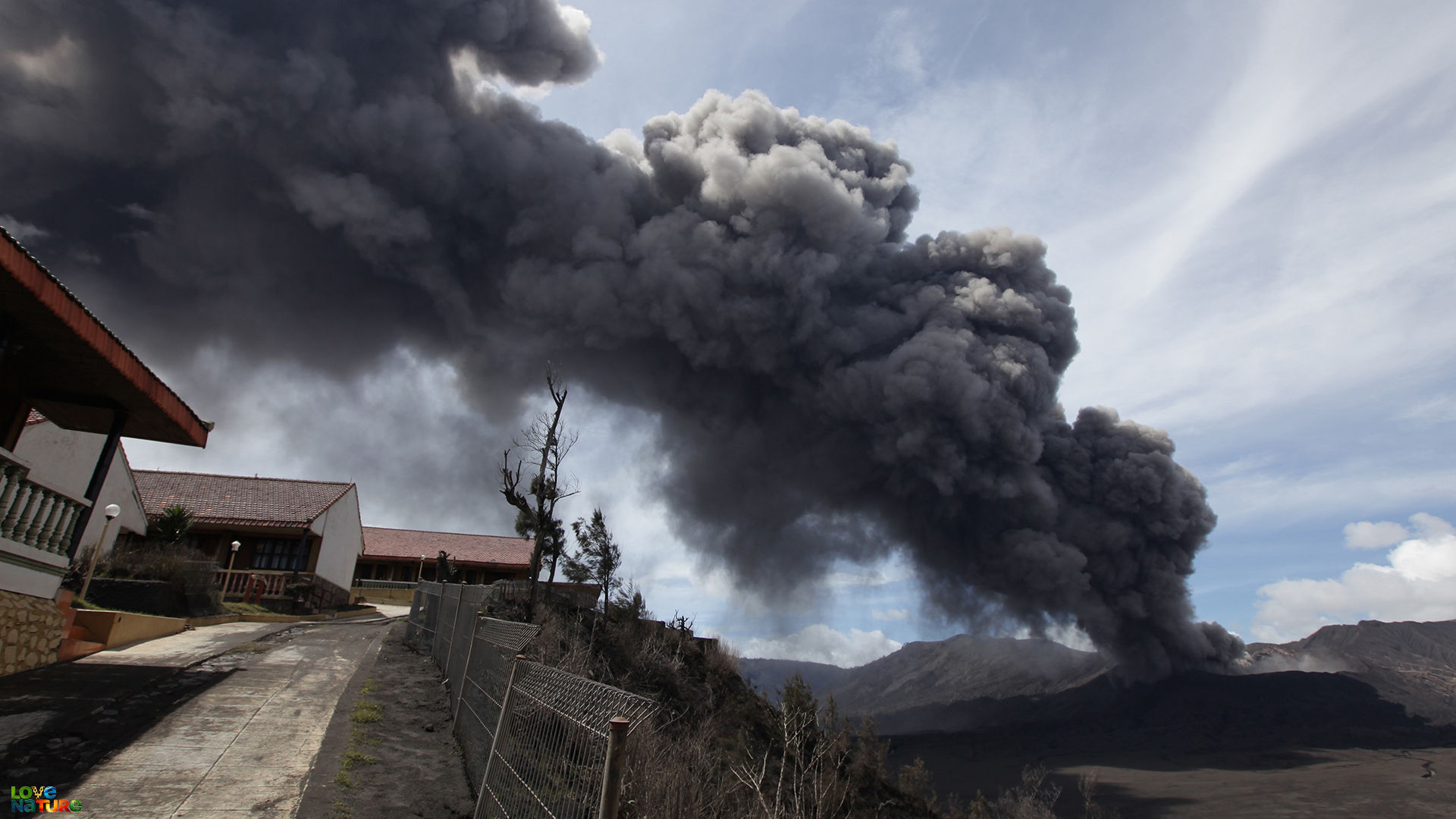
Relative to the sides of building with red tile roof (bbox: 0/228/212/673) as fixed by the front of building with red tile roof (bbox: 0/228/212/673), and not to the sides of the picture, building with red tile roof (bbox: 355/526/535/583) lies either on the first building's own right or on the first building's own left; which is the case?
on the first building's own left

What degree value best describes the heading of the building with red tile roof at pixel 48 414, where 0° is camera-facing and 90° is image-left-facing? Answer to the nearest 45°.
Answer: approximately 315°

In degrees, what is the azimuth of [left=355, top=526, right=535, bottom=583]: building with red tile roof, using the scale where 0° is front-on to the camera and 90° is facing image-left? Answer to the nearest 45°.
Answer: approximately 0°

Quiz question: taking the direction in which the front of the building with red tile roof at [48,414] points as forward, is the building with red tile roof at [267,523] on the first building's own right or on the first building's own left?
on the first building's own left

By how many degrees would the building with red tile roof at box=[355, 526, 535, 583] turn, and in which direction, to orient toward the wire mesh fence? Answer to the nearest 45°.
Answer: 0° — it already faces it

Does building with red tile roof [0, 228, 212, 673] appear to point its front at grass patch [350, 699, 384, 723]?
yes

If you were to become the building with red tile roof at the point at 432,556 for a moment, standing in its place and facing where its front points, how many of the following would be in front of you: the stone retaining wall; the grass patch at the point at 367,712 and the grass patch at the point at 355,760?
3

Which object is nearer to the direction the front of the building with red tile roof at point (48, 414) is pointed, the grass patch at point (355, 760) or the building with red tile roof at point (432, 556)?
the grass patch

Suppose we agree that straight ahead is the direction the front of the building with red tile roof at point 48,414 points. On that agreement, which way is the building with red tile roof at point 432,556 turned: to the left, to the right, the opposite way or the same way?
to the right
